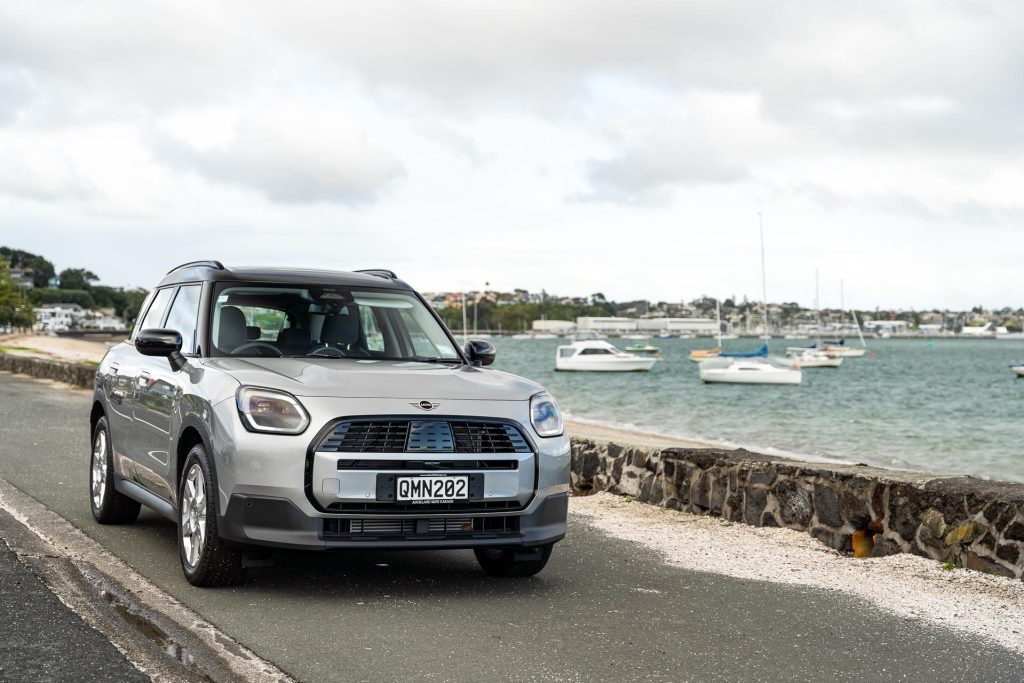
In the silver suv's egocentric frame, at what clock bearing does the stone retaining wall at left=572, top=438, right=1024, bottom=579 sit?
The stone retaining wall is roughly at 10 o'clock from the silver suv.

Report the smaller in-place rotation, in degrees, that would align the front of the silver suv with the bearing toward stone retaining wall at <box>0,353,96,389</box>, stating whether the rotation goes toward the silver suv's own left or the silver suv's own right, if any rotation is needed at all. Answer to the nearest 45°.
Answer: approximately 135° to the silver suv's own left

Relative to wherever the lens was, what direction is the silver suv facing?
facing the viewer and to the right of the viewer
